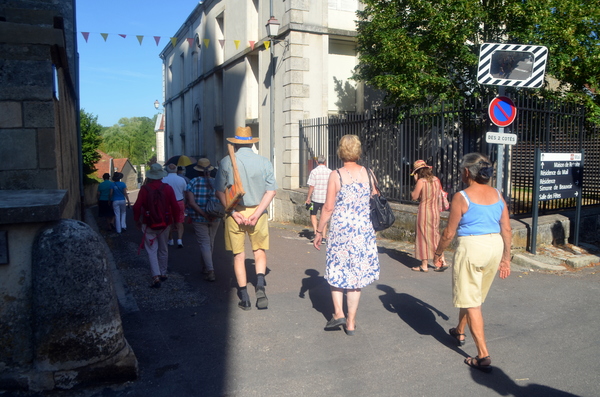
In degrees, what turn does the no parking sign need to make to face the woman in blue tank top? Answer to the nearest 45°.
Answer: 0° — it already faces them

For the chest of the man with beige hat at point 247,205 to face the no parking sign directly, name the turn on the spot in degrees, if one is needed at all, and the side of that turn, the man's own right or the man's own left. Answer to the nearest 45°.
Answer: approximately 45° to the man's own right

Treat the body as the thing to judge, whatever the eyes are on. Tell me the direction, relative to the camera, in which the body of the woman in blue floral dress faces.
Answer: away from the camera

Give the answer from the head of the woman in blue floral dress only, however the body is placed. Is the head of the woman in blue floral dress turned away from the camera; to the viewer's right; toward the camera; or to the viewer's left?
away from the camera

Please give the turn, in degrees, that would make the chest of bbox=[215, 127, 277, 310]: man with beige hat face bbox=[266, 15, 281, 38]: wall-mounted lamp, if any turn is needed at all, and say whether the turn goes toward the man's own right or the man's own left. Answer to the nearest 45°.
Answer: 0° — they already face it

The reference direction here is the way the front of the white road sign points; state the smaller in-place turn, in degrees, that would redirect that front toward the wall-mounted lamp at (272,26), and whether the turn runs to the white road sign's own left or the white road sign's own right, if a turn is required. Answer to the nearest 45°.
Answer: approximately 135° to the white road sign's own right

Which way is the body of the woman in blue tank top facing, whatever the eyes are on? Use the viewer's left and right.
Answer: facing away from the viewer and to the left of the viewer

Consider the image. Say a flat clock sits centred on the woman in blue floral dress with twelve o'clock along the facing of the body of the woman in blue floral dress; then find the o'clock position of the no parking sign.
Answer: The no parking sign is roughly at 1 o'clock from the woman in blue floral dress.

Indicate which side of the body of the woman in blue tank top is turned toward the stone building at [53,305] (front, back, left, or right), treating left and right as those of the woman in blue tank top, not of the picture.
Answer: left

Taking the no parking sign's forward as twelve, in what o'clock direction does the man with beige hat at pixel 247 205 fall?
The man with beige hat is roughly at 1 o'clock from the no parking sign.

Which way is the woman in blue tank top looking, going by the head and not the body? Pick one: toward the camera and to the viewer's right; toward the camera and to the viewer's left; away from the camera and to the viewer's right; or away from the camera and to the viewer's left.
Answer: away from the camera and to the viewer's left

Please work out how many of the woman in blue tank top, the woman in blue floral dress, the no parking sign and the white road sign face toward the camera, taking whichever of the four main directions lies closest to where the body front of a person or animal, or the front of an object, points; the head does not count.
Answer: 2

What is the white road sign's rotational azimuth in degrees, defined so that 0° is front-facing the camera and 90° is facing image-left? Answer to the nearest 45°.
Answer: approximately 0°

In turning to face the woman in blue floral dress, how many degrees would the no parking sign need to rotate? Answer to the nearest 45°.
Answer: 0° — it already faces them

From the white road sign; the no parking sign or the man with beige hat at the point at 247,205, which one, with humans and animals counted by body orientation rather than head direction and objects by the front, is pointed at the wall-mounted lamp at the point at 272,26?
the man with beige hat

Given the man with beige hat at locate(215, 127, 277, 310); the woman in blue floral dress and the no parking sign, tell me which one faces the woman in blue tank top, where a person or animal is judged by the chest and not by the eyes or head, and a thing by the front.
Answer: the no parking sign
